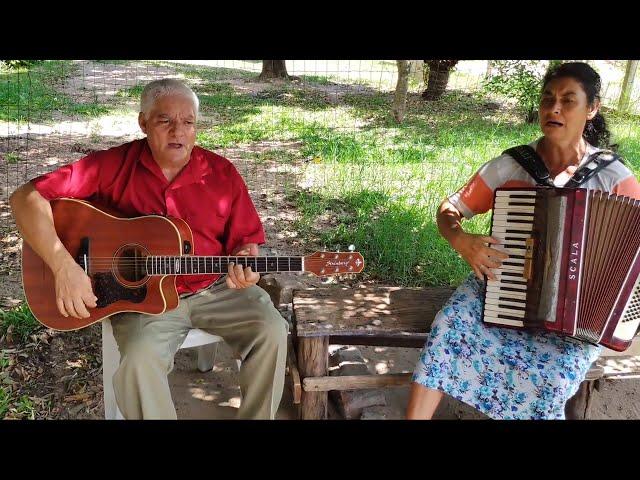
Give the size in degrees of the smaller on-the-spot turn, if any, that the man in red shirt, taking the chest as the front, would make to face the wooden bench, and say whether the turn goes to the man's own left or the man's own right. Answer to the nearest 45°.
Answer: approximately 90° to the man's own left

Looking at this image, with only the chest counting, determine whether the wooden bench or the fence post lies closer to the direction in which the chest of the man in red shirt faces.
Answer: the wooden bench

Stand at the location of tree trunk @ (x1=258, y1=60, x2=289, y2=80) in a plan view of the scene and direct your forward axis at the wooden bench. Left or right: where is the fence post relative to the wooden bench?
left

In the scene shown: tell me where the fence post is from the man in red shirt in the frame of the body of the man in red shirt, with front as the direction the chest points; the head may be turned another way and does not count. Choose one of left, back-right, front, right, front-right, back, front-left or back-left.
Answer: back-left

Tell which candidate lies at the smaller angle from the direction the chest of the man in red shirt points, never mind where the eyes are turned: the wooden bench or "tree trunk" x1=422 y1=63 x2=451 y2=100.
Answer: the wooden bench

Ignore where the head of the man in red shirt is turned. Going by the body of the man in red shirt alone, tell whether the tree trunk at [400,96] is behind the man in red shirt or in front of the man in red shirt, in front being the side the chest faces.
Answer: behind

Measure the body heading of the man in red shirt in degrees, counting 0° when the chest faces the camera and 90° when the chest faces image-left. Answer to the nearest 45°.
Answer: approximately 0°

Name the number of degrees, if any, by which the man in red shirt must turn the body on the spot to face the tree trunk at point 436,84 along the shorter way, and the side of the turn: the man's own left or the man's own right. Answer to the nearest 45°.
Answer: approximately 135° to the man's own left

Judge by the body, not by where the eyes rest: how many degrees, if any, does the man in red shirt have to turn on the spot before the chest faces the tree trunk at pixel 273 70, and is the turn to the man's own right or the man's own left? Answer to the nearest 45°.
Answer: approximately 180°
